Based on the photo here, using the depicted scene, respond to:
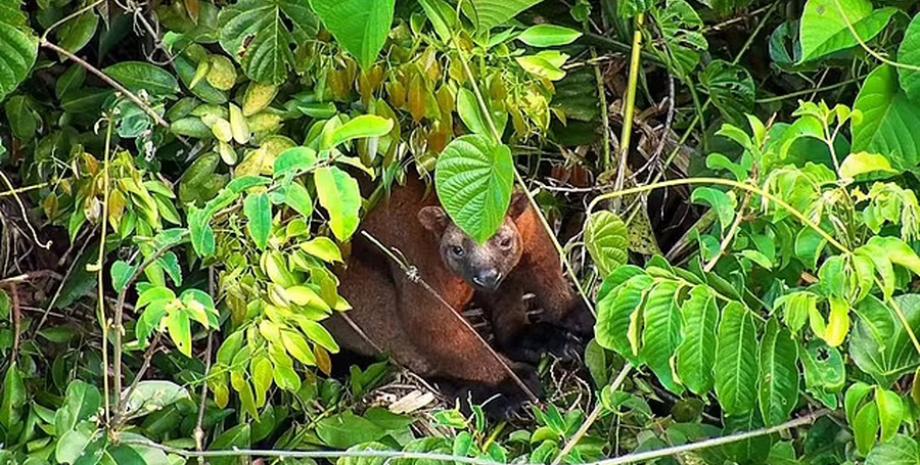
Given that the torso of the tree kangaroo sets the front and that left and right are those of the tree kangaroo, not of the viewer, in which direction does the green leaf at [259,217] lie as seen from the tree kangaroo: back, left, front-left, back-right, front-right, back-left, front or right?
back-right

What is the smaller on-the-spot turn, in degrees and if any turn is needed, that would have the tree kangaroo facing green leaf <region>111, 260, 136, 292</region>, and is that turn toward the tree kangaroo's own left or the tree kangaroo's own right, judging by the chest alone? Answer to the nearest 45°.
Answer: approximately 90° to the tree kangaroo's own right

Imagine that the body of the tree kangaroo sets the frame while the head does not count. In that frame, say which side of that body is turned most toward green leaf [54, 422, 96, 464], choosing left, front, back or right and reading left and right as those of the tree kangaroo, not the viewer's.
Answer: right

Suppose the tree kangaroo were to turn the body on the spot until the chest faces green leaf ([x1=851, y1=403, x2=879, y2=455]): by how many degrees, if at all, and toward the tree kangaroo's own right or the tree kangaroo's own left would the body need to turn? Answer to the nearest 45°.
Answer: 0° — it already faces it

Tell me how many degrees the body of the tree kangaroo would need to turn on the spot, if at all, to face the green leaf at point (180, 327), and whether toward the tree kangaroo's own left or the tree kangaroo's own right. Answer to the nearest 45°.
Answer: approximately 135° to the tree kangaroo's own right

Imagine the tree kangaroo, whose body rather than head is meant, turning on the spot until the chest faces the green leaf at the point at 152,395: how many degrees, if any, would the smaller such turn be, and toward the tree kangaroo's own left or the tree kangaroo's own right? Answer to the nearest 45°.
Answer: approximately 90° to the tree kangaroo's own right

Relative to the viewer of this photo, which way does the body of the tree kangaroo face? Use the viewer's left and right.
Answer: facing the viewer and to the right of the viewer

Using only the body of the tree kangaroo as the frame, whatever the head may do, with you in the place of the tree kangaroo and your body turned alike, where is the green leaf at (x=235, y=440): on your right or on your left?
on your right

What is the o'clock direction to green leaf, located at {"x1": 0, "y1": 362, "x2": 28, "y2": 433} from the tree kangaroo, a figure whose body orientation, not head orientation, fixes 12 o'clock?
The green leaf is roughly at 3 o'clock from the tree kangaroo.

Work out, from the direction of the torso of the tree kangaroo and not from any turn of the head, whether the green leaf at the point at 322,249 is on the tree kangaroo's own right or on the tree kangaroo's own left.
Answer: on the tree kangaroo's own right
